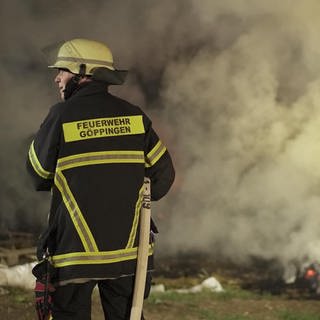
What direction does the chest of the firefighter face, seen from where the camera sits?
away from the camera

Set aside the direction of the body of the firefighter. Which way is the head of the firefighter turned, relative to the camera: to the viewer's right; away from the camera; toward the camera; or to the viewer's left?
to the viewer's left
